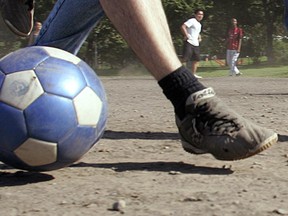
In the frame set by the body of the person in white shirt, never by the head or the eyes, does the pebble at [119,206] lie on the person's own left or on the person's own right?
on the person's own right

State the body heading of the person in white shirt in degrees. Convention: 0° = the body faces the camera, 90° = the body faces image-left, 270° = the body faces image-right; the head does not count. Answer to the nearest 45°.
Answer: approximately 315°

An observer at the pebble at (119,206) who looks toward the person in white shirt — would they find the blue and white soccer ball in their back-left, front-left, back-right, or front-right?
front-left

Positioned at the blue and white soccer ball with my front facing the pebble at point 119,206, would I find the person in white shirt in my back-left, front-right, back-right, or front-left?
back-left

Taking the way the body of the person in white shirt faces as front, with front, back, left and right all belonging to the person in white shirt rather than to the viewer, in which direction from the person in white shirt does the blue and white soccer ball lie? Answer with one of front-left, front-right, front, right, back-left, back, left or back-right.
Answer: front-right
